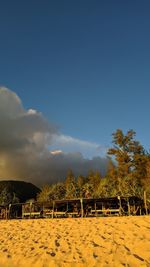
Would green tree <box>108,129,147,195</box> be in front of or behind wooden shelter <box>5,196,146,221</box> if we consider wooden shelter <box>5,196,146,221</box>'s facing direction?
behind

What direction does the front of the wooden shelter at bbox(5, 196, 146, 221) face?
toward the camera
